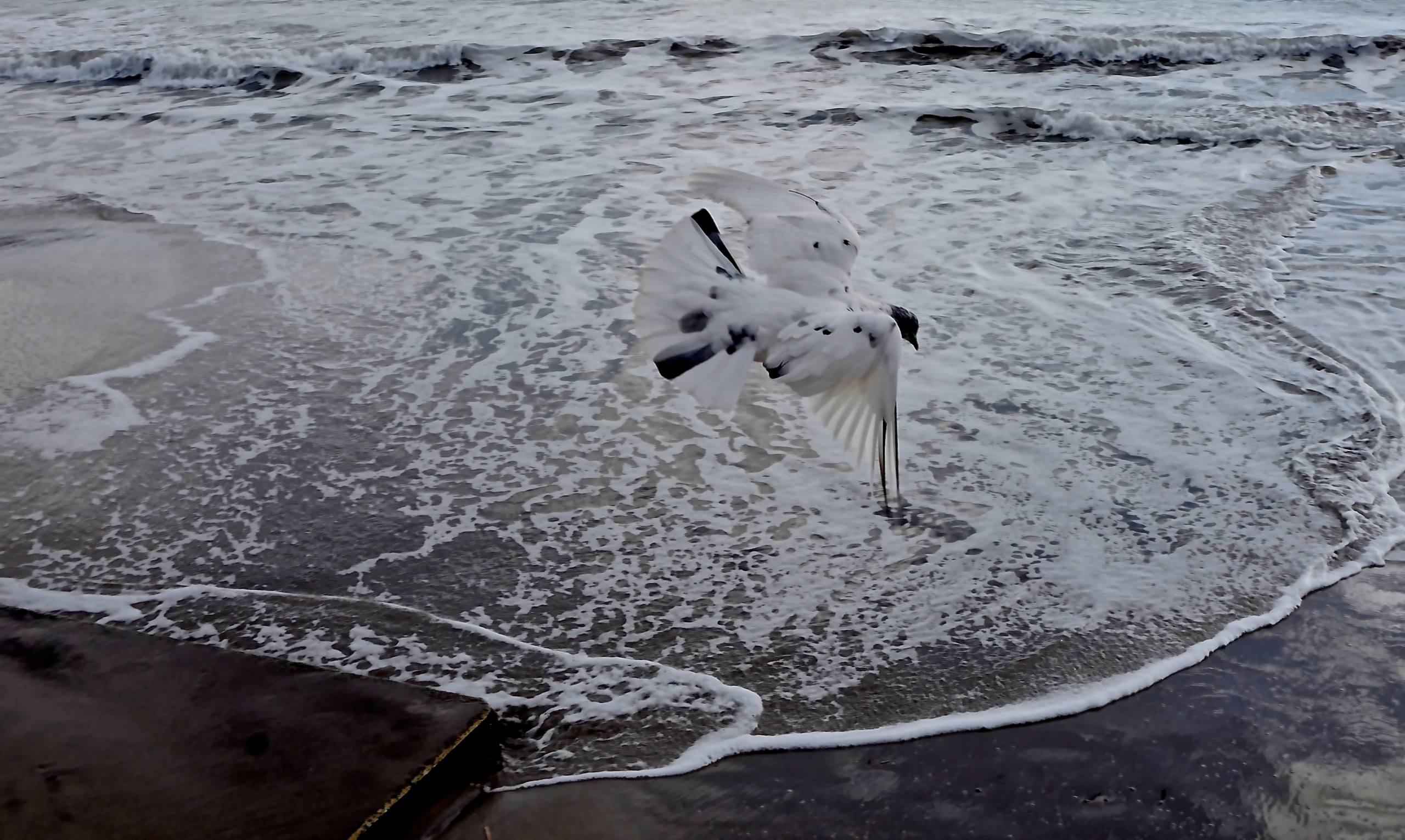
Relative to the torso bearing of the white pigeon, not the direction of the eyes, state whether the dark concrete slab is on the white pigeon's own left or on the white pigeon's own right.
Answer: on the white pigeon's own right

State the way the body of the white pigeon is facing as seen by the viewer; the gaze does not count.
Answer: to the viewer's right
